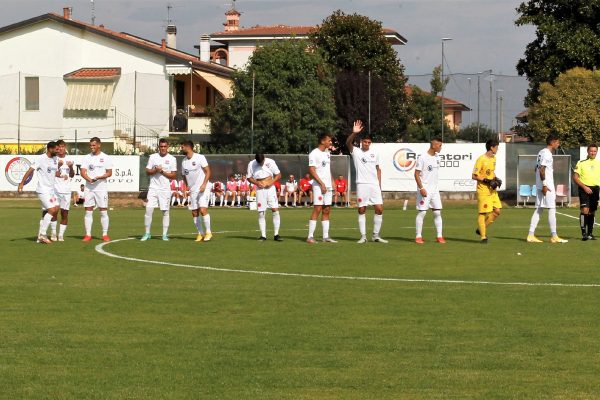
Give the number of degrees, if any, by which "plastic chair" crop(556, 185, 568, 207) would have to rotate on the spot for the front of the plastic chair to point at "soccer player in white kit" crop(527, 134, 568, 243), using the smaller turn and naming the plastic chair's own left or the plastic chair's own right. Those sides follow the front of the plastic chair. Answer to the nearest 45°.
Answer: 0° — it already faces them

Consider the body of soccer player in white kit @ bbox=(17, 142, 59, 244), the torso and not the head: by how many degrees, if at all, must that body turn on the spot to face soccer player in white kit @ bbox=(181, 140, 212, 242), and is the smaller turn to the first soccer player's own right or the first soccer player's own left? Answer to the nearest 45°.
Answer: approximately 45° to the first soccer player's own left

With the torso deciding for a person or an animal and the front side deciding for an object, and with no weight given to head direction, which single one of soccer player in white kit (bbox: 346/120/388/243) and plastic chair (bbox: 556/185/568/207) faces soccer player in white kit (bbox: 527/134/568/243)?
the plastic chair

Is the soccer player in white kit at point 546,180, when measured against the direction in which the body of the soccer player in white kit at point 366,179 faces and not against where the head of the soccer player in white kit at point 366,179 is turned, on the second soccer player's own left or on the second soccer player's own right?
on the second soccer player's own left
